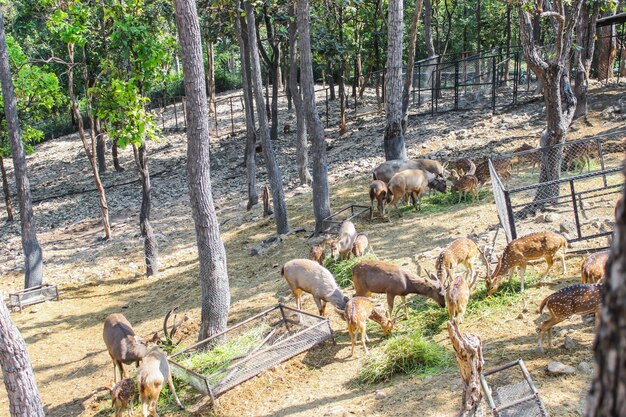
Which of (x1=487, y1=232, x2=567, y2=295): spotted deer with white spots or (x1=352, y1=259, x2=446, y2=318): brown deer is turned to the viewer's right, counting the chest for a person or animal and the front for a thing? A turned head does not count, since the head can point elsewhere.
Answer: the brown deer

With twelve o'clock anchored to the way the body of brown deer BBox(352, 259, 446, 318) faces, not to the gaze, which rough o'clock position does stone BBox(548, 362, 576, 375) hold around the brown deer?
The stone is roughly at 2 o'clock from the brown deer.

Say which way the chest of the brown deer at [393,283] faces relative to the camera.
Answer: to the viewer's right

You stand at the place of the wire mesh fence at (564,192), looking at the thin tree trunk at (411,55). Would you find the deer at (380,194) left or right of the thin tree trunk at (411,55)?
left

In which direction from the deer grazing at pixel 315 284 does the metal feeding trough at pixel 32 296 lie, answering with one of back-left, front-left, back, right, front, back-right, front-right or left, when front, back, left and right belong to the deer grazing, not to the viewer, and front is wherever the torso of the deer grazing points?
back

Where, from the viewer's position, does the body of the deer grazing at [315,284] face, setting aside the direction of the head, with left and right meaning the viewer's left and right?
facing the viewer and to the right of the viewer

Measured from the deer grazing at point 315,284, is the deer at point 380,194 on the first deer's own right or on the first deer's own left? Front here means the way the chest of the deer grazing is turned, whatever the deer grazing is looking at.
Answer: on the first deer's own left

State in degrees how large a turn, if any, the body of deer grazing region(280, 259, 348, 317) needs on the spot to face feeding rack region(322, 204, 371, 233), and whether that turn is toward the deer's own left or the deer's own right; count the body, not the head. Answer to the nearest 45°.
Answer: approximately 135° to the deer's own left

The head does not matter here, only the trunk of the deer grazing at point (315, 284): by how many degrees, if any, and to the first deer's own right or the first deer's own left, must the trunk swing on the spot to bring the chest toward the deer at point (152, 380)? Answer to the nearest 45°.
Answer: approximately 90° to the first deer's own right

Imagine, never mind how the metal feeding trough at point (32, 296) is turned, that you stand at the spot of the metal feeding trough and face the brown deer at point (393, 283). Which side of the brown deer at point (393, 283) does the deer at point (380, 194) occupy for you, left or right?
left

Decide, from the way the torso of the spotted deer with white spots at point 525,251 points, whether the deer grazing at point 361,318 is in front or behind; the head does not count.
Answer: in front

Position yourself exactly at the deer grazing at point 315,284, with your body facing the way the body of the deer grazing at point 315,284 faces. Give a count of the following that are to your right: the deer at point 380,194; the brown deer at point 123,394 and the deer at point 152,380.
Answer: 2

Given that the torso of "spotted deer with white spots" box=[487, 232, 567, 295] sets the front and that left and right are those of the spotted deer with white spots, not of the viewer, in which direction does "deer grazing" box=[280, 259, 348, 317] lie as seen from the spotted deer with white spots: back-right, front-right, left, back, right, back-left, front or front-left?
front-right

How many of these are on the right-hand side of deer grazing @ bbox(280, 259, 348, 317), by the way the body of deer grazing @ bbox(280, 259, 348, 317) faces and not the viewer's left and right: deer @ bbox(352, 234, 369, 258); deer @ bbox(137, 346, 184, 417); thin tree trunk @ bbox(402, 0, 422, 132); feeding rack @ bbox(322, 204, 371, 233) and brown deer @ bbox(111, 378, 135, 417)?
2

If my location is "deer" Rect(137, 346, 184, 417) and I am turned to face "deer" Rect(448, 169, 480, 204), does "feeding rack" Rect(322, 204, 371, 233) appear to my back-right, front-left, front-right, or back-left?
front-left

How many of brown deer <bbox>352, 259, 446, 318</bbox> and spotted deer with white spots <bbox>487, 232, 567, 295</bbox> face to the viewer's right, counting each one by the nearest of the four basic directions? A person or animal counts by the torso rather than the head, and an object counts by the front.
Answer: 1
